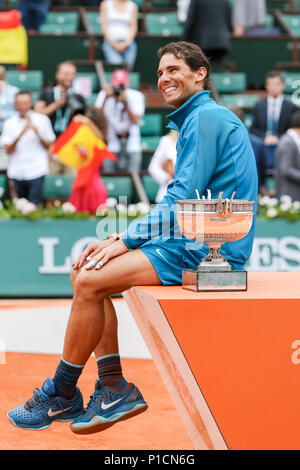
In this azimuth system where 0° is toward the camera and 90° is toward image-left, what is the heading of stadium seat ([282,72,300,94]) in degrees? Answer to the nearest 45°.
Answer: approximately 0°

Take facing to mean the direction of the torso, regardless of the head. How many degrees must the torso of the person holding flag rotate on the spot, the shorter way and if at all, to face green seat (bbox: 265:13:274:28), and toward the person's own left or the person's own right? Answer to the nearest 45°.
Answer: approximately 180°

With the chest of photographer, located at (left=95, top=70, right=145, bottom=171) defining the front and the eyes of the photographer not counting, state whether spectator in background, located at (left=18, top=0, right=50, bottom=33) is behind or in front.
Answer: behind

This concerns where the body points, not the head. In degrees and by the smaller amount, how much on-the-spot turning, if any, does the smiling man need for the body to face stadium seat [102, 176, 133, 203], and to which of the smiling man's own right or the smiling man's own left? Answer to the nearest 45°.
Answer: approximately 90° to the smiling man's own right

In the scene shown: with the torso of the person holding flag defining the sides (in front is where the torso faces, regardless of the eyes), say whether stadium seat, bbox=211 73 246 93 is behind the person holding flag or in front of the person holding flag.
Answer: behind

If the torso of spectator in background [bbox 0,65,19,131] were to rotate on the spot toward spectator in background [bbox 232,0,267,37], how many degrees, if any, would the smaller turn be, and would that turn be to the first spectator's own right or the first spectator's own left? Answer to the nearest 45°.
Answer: approximately 135° to the first spectator's own left

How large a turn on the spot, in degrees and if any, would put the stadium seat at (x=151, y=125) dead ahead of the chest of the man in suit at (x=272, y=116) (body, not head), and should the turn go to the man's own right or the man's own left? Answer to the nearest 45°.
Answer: approximately 90° to the man's own right

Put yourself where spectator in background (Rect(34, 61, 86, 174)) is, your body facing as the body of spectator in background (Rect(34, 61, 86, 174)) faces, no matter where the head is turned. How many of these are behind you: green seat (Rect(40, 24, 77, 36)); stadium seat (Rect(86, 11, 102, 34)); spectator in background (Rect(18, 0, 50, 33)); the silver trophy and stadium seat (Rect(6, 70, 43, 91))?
4

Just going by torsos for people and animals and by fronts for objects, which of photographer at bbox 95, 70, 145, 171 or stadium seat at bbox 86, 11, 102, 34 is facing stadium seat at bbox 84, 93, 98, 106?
stadium seat at bbox 86, 11, 102, 34

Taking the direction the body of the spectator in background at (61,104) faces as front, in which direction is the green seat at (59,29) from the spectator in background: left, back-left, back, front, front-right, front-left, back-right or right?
back

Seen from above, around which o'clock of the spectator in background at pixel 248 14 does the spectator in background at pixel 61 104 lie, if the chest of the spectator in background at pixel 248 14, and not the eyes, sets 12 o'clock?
the spectator in background at pixel 61 104 is roughly at 1 o'clock from the spectator in background at pixel 248 14.

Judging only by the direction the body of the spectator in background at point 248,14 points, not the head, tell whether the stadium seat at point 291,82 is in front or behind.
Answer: in front
